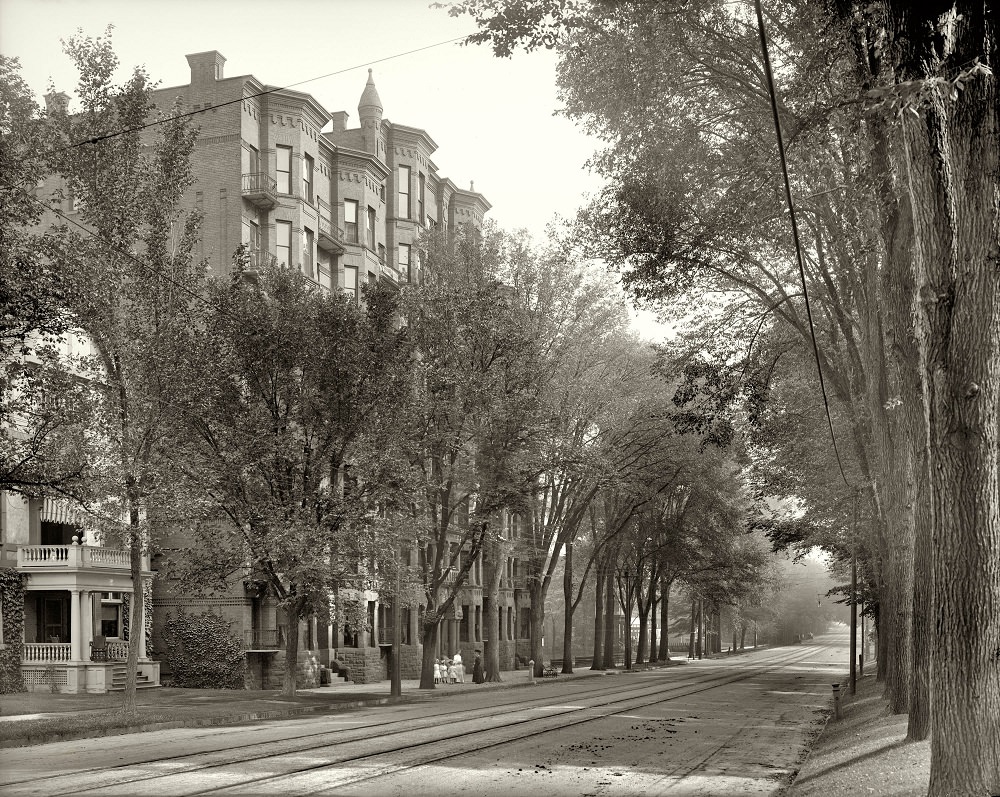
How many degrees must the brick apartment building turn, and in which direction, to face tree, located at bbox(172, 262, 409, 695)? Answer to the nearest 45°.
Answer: approximately 45° to its right

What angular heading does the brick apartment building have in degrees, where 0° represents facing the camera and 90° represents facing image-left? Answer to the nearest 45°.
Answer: approximately 315°
